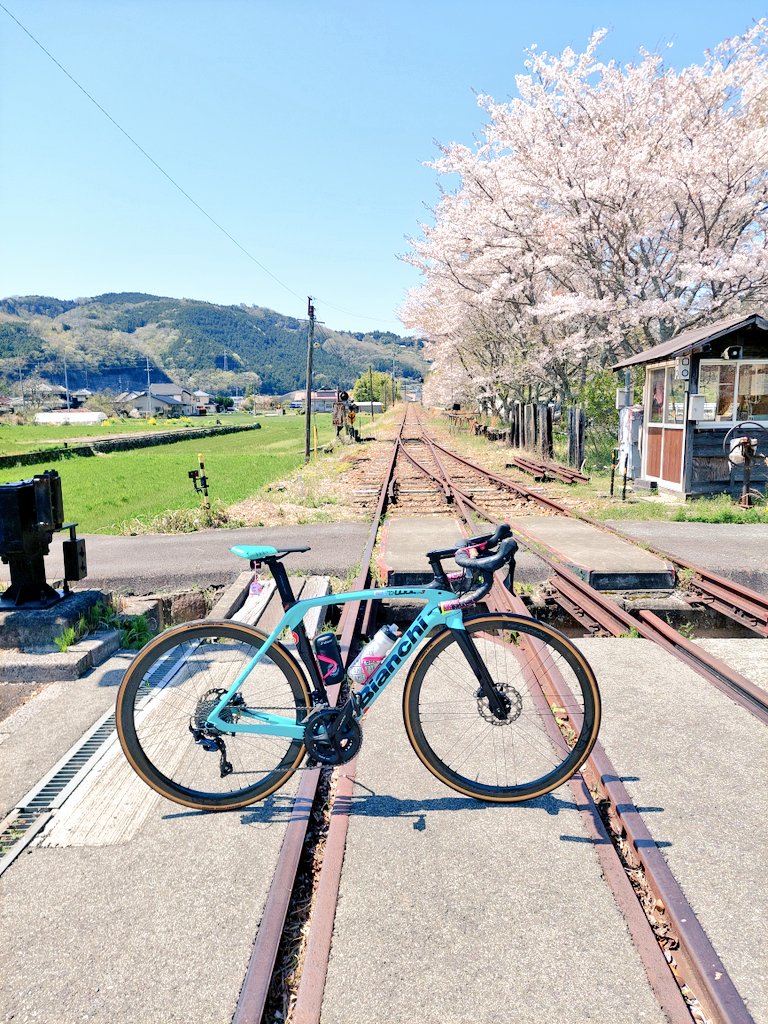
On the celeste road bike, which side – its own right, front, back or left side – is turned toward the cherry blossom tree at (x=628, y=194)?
left

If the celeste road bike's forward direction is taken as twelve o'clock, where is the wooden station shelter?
The wooden station shelter is roughly at 10 o'clock from the celeste road bike.

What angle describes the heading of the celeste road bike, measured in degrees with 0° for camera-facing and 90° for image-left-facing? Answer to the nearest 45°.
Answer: approximately 270°

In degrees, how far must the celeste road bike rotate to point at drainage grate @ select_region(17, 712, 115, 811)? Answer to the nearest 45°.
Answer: approximately 180°

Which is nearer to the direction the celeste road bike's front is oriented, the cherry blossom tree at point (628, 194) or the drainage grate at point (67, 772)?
the cherry blossom tree

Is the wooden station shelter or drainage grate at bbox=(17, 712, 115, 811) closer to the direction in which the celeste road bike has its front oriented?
the wooden station shelter

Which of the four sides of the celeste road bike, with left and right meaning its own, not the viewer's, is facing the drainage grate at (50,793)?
back

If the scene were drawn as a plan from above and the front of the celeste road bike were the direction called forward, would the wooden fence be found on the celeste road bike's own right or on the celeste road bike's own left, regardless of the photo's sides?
on the celeste road bike's own left
